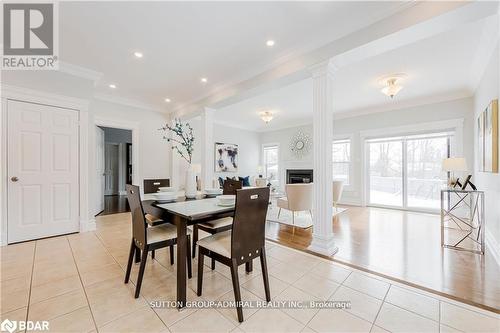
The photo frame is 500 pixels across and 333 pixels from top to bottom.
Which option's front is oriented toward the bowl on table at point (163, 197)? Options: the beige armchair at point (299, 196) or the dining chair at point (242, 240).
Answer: the dining chair

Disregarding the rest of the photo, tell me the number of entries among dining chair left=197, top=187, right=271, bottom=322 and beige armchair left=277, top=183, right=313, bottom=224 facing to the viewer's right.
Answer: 0

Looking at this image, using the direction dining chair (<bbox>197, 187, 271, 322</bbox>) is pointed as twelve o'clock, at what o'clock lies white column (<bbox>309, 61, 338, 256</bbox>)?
The white column is roughly at 3 o'clock from the dining chair.

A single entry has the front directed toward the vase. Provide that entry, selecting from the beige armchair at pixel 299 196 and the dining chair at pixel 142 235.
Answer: the dining chair

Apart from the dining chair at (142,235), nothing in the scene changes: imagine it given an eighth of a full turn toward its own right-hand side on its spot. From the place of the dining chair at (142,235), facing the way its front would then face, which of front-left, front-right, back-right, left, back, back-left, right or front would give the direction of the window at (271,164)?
front-left

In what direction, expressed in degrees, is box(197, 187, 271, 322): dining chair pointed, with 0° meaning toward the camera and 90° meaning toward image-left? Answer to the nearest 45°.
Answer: approximately 135°

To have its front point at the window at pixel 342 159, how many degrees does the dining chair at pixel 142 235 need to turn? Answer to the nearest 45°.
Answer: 0° — it already faces it

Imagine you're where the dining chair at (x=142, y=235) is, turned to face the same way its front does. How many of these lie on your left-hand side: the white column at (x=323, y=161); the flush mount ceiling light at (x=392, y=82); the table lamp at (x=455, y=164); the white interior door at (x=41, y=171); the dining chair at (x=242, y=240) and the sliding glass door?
1

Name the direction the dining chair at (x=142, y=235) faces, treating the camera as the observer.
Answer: facing away from the viewer and to the right of the viewer

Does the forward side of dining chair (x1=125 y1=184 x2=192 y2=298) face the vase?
yes

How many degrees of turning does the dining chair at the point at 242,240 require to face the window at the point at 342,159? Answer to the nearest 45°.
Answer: approximately 90° to its right

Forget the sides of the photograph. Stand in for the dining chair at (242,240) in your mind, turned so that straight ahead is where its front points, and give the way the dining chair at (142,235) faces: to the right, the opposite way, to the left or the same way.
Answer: to the right
